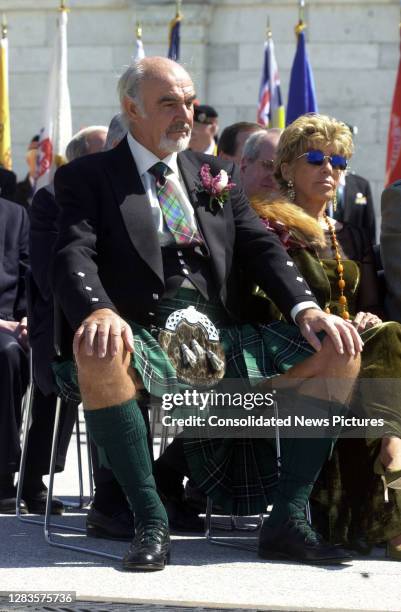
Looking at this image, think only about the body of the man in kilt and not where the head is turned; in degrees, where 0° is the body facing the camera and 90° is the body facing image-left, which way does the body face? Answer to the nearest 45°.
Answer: approximately 315°

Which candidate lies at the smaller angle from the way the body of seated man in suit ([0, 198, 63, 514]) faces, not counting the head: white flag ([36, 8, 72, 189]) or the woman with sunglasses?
the woman with sunglasses

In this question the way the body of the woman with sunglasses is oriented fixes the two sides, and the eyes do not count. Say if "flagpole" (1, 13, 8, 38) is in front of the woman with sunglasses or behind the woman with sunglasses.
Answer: behind

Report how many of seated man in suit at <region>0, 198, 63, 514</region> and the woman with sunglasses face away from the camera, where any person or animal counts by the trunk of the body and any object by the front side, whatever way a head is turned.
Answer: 0

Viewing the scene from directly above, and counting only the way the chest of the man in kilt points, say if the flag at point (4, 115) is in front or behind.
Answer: behind

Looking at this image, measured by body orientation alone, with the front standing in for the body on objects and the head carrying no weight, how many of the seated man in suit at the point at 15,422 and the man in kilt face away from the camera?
0
